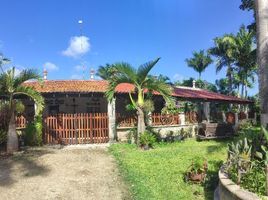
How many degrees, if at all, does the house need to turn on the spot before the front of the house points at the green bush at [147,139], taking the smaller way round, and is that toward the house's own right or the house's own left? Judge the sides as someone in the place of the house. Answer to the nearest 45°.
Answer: approximately 45° to the house's own left

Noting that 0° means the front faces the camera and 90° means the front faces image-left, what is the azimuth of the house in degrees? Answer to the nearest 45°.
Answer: approximately 0°

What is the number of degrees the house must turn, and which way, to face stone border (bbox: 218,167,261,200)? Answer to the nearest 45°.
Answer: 0° — it already faces it

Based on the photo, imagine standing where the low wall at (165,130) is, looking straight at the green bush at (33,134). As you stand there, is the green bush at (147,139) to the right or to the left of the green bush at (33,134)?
left

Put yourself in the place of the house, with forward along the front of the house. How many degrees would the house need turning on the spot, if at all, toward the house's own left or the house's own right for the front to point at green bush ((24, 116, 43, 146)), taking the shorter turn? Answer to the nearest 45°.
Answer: approximately 45° to the house's own right

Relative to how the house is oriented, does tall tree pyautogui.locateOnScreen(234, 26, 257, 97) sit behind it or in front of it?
behind

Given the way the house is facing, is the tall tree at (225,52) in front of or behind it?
behind

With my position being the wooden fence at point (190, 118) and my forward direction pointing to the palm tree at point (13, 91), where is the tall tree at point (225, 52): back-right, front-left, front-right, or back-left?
back-right

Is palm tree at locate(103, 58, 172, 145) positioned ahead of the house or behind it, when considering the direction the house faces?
ahead

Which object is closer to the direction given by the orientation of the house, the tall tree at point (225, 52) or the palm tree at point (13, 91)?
the palm tree

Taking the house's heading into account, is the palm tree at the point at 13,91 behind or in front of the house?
in front

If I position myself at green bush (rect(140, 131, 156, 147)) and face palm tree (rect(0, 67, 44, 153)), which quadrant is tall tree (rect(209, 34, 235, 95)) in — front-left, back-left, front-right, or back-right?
back-right

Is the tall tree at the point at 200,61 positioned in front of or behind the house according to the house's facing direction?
behind

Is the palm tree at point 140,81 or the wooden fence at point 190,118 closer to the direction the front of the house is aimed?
the palm tree
